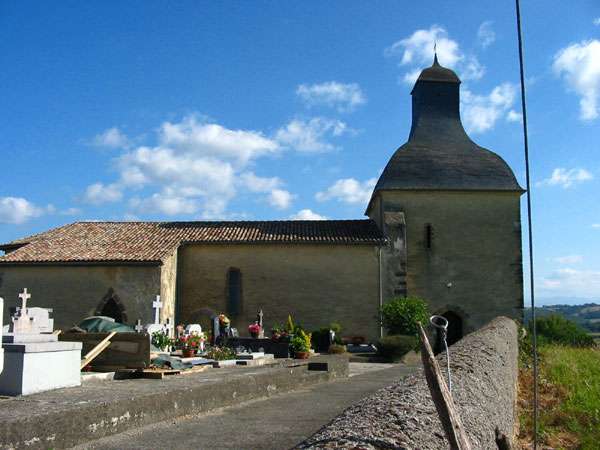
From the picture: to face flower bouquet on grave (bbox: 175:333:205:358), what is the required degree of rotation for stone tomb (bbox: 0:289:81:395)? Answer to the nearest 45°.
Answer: approximately 90° to its left

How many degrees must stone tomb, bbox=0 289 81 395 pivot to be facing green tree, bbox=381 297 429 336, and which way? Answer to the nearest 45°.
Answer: approximately 90° to its left

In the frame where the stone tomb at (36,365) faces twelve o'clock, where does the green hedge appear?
The green hedge is roughly at 9 o'clock from the stone tomb.

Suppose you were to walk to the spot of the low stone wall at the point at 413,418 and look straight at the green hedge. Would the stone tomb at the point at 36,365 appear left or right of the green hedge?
left

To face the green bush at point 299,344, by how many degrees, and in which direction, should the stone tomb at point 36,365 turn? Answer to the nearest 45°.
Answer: approximately 90° to its left

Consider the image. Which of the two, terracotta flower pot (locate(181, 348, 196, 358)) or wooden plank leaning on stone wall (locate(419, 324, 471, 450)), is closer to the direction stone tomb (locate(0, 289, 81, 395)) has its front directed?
the wooden plank leaning on stone wall

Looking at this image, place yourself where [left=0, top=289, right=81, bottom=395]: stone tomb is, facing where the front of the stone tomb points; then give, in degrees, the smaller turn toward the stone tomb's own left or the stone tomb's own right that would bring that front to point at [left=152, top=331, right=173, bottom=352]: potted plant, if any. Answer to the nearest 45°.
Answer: approximately 90° to the stone tomb's own left

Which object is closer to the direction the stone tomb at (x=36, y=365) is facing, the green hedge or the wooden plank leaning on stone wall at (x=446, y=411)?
the wooden plank leaning on stone wall

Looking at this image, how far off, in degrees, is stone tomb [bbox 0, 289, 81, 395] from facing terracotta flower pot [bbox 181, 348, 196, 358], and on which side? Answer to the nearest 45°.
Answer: approximately 90° to its left

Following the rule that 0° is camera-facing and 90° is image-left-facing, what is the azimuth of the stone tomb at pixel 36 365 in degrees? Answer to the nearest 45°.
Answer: approximately 315°
